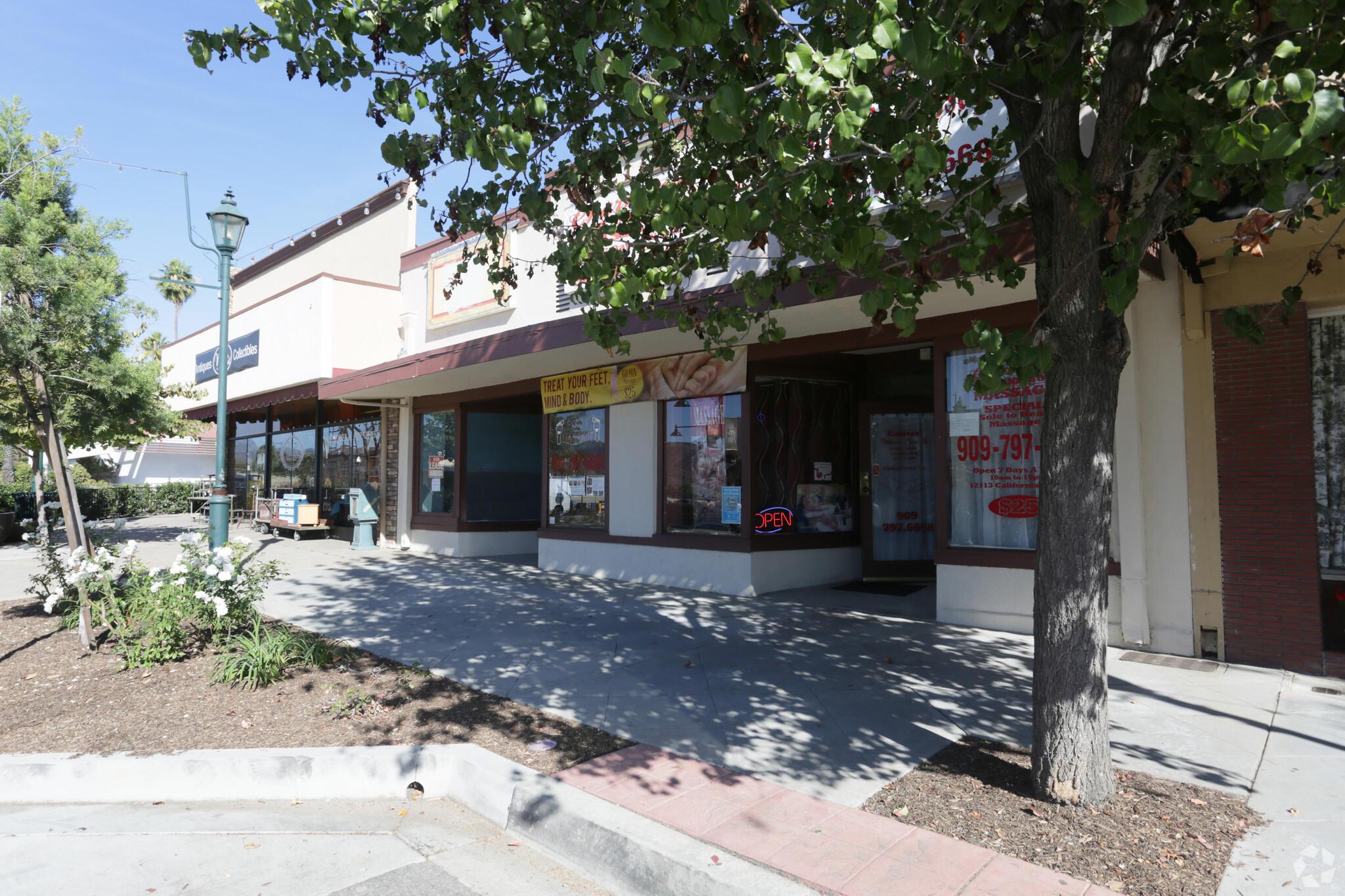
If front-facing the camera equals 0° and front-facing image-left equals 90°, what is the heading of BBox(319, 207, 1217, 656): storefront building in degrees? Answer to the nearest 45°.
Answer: approximately 45°

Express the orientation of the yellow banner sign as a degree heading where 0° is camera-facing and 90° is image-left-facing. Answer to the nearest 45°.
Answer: approximately 45°

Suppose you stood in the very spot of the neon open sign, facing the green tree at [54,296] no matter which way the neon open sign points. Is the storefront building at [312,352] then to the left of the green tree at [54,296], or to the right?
right

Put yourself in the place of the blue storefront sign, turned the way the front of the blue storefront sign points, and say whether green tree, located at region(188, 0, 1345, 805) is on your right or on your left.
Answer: on your left

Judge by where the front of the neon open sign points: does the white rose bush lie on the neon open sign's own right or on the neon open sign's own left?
on the neon open sign's own right

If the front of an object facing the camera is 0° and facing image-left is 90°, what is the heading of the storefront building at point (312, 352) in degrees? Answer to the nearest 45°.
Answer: approximately 45°

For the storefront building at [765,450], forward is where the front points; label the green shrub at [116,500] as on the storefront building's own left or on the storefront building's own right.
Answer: on the storefront building's own right

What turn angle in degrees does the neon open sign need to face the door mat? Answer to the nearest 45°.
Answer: approximately 45° to its left

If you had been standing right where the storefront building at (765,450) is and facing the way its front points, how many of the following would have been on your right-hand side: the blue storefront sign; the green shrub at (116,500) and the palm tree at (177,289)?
3
